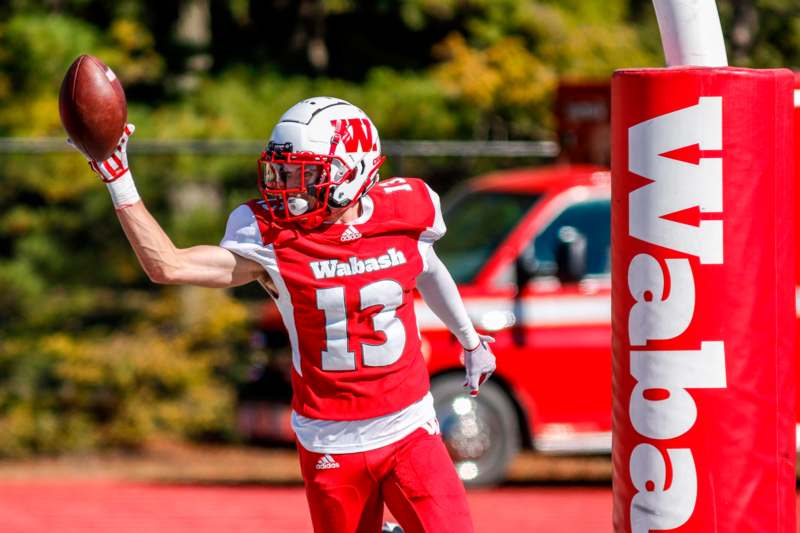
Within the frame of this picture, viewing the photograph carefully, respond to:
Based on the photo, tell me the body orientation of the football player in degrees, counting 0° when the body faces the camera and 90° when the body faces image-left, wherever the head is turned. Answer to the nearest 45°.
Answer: approximately 0°

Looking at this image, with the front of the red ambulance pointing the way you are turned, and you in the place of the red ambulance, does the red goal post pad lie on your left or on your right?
on your left

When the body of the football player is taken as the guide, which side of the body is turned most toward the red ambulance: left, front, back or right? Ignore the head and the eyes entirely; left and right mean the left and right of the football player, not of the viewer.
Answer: back

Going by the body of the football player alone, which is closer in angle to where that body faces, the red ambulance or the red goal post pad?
the red goal post pad

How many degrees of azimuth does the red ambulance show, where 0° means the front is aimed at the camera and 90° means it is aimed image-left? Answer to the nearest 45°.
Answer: approximately 45°

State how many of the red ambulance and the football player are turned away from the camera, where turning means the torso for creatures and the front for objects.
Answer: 0

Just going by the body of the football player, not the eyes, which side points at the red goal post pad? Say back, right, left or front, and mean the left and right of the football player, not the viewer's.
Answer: left

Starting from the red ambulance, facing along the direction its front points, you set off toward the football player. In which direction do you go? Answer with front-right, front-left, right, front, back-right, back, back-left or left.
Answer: front-left
